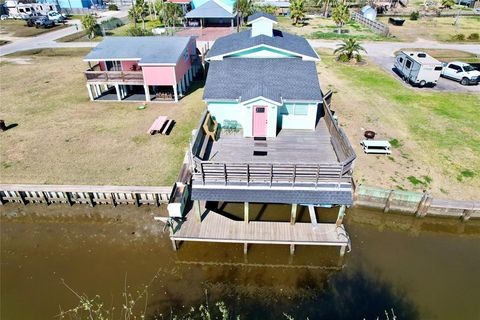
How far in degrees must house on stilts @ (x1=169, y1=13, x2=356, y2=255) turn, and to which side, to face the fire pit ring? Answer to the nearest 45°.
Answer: approximately 135° to its left

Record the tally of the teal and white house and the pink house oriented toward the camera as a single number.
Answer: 2

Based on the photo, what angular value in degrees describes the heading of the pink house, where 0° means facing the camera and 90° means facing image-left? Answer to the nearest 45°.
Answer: approximately 0°

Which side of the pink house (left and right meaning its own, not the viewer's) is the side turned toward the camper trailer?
left

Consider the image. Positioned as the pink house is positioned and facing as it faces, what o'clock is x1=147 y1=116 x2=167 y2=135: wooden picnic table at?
The wooden picnic table is roughly at 12 o'clock from the pink house.

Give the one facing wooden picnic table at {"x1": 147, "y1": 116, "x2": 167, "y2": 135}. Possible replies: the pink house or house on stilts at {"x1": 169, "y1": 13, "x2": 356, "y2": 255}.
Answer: the pink house

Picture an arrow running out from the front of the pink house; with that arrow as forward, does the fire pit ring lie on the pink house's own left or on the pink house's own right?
on the pink house's own left

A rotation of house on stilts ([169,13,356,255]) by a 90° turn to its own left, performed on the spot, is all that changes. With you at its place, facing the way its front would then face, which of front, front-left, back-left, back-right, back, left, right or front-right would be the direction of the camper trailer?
front-left

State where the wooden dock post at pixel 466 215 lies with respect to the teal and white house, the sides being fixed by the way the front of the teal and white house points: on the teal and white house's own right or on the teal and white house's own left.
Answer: on the teal and white house's own left

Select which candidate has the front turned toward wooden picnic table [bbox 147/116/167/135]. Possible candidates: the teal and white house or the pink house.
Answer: the pink house
